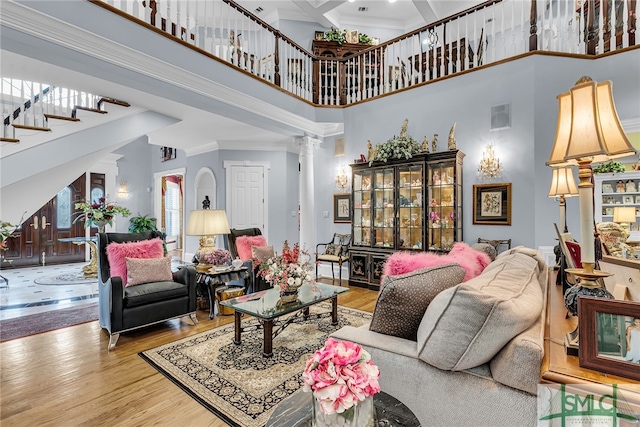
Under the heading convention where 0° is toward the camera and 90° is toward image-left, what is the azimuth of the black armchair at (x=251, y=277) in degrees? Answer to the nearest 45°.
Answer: approximately 315°

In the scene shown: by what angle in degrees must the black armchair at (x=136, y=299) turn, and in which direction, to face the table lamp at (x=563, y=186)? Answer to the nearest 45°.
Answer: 0° — it already faces it

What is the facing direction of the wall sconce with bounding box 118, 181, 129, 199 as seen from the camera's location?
facing the viewer

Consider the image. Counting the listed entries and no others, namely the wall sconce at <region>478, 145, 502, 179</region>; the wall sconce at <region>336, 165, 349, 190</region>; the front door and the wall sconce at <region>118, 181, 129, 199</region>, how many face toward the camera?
4

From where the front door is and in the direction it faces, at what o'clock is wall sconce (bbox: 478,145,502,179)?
The wall sconce is roughly at 11 o'clock from the front door.

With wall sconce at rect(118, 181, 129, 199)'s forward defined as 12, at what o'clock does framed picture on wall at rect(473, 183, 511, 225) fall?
The framed picture on wall is roughly at 11 o'clock from the wall sconce.

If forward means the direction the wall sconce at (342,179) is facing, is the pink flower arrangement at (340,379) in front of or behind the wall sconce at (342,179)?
in front

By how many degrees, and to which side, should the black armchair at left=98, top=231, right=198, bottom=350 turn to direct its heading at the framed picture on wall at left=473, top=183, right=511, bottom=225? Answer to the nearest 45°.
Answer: approximately 45° to its left

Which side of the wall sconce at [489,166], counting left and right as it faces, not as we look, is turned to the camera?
front

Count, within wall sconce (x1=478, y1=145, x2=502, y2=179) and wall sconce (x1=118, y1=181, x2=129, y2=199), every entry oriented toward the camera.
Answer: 2

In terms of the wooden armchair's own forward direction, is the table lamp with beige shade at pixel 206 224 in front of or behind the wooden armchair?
in front

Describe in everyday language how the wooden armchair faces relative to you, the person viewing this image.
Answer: facing the viewer and to the left of the viewer

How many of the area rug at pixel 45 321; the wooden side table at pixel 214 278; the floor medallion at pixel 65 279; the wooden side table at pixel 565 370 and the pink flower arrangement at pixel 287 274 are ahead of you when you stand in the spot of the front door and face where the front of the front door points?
5

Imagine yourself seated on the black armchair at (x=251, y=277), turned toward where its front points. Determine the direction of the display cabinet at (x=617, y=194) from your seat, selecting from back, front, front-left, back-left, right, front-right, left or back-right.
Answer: front-left
